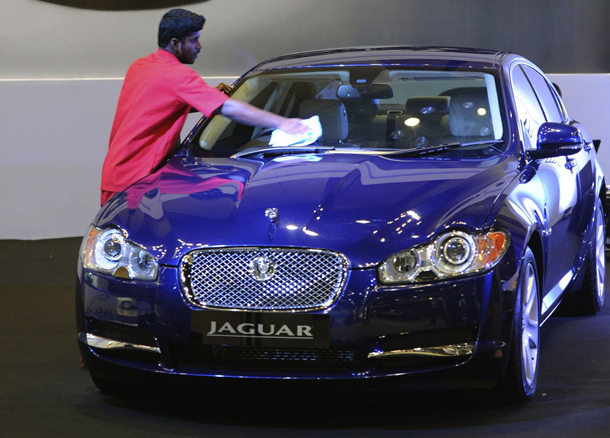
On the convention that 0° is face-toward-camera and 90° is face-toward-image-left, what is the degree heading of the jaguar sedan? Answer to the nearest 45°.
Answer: approximately 45°

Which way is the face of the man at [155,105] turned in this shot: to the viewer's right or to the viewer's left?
to the viewer's right

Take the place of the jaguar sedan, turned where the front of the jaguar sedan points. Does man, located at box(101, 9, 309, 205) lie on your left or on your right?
on your right
